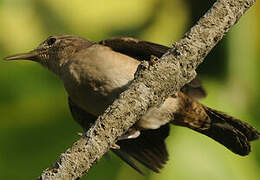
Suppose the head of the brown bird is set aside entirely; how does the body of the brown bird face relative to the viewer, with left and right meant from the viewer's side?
facing to the left of the viewer
